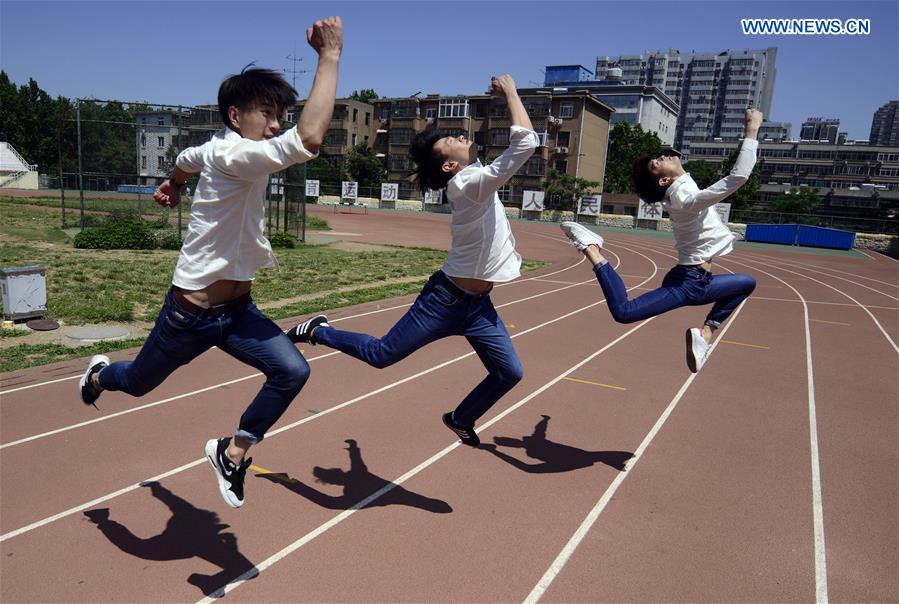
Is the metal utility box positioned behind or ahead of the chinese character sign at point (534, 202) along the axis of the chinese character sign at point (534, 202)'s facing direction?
ahead

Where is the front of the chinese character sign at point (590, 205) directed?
toward the camera

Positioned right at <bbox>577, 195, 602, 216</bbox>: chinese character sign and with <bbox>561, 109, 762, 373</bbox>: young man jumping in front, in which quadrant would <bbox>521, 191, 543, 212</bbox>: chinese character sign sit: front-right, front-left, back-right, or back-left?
back-right

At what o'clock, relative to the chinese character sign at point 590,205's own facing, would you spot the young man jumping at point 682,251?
The young man jumping is roughly at 12 o'clock from the chinese character sign.

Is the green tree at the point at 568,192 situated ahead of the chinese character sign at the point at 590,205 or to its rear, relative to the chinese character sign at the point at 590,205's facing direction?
to the rear
